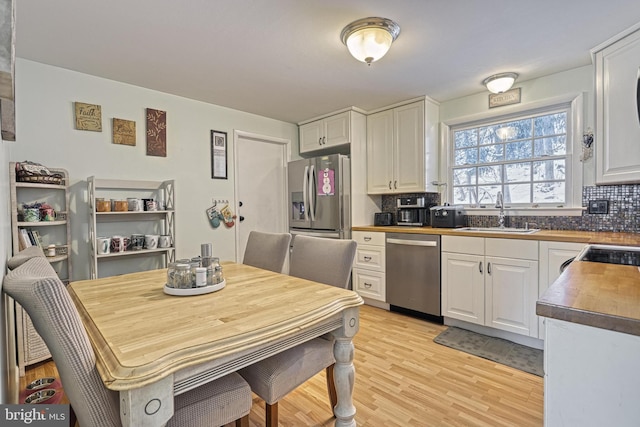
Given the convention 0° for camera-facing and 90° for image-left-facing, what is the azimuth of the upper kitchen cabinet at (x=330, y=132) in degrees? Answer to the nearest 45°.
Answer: approximately 45°

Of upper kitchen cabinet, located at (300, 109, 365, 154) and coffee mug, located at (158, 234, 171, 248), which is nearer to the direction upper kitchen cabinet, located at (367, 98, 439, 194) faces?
the coffee mug

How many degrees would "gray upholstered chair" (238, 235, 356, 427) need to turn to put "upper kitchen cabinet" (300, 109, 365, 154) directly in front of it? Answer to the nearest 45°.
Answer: approximately 135° to its right

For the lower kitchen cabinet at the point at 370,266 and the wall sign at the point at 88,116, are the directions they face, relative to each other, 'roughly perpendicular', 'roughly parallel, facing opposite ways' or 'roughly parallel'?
roughly perpendicular
